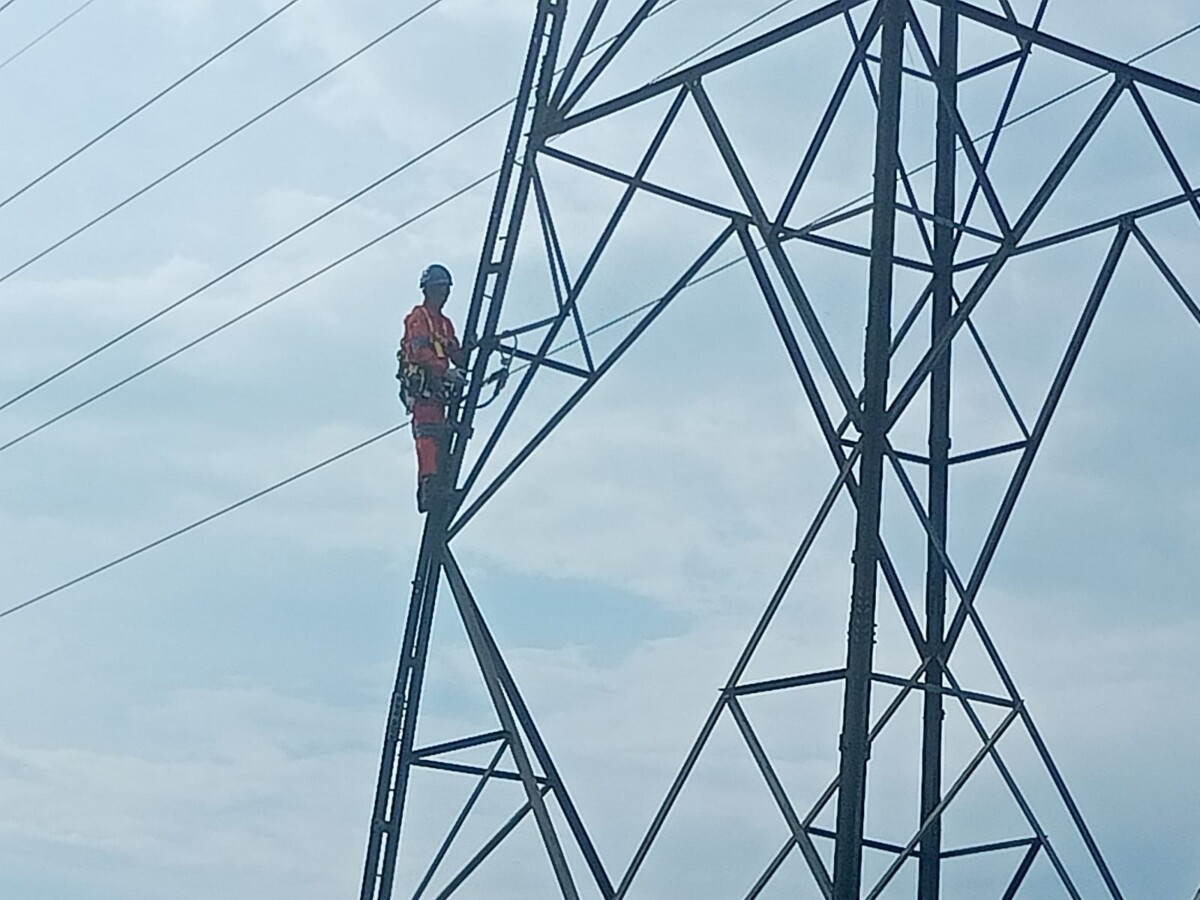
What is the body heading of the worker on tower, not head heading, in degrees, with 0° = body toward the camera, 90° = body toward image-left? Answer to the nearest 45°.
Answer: approximately 315°
